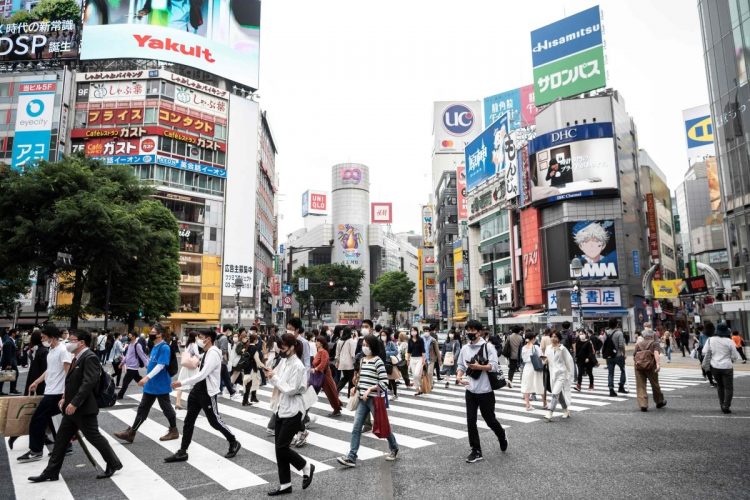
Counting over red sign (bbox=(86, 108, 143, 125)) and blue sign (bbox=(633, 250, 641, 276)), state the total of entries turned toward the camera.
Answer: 2

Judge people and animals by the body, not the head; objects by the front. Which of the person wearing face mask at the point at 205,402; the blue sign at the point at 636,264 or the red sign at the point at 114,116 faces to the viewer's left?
the person wearing face mask

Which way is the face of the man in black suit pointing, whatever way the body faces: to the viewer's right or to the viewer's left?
to the viewer's left

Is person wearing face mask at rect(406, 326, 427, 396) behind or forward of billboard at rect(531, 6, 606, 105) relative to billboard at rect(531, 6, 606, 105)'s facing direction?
forward

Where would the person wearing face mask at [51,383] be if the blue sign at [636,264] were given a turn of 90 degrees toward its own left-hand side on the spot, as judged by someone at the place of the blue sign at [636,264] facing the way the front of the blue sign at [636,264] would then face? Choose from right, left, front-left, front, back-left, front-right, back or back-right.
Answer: right

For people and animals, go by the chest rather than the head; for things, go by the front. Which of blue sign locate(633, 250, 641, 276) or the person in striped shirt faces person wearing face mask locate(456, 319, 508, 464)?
the blue sign

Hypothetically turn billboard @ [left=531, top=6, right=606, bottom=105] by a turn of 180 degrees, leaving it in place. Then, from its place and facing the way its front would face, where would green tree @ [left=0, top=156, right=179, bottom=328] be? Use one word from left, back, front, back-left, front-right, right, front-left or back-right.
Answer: back

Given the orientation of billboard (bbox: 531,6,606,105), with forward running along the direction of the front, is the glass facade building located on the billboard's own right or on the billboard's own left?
on the billboard's own left

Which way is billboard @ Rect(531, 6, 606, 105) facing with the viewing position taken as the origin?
facing the viewer and to the left of the viewer

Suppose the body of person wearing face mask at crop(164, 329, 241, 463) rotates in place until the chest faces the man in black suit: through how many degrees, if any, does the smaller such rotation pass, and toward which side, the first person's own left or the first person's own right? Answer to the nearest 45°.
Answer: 0° — they already face them

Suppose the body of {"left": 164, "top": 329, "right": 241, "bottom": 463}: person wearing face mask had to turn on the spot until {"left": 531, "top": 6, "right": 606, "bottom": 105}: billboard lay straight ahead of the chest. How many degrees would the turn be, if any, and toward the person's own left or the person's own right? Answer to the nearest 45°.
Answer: approximately 135° to the person's own right

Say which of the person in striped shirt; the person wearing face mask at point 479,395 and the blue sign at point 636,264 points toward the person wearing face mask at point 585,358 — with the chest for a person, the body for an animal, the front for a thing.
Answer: the blue sign

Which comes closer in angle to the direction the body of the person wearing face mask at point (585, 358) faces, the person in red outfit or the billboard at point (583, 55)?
the person in red outfit

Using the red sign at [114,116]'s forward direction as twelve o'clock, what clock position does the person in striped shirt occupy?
The person in striped shirt is roughly at 12 o'clock from the red sign.
